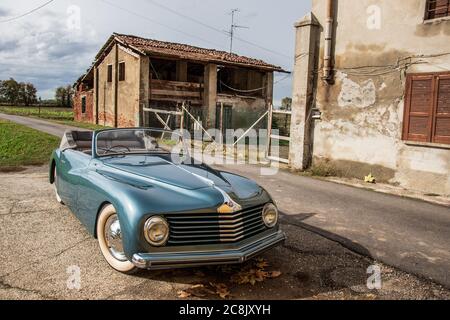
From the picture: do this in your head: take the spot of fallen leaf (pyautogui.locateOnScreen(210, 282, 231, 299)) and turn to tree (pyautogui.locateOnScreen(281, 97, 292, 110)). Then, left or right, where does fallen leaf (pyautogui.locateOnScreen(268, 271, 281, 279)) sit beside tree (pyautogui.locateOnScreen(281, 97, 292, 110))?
right

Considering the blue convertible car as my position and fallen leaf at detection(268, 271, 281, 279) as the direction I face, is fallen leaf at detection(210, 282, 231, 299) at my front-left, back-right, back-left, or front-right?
front-right

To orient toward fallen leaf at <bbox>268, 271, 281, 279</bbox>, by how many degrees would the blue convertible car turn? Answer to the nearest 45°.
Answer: approximately 45° to its left

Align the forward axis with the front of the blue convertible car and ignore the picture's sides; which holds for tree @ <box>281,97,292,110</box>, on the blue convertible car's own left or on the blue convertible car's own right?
on the blue convertible car's own left

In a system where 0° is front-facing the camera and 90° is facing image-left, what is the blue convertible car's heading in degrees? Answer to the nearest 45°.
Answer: approximately 315°
